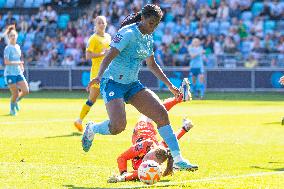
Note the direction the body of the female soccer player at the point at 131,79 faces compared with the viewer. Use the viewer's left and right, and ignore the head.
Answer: facing the viewer and to the right of the viewer

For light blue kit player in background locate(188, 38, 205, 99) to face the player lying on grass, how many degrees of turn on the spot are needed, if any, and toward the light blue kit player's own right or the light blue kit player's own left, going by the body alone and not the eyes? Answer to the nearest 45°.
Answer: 0° — they already face them

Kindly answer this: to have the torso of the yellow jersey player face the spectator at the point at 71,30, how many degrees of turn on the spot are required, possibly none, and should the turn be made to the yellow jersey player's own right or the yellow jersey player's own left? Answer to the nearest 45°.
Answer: approximately 135° to the yellow jersey player's own left

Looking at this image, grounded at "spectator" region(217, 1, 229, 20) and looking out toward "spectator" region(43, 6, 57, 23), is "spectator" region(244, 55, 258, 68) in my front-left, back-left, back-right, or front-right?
back-left

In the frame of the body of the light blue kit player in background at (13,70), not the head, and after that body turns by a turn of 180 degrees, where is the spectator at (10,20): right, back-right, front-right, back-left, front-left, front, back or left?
front-right

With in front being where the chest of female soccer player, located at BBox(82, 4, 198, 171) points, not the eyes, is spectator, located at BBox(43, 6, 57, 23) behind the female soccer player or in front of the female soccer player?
behind

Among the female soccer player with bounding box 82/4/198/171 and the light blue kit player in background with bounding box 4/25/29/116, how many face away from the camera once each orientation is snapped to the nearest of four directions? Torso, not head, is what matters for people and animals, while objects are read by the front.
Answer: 0

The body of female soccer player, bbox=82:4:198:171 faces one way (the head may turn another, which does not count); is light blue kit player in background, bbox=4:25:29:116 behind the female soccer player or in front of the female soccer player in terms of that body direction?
behind

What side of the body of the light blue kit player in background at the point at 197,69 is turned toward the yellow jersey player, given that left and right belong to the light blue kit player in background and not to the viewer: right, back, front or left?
front
